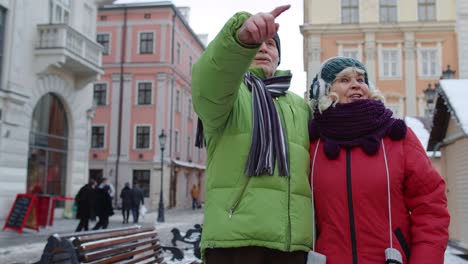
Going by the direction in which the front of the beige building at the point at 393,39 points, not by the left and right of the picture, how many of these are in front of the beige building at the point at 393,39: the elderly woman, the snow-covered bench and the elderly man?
3

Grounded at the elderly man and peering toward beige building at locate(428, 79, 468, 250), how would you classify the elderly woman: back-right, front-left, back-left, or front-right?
front-right

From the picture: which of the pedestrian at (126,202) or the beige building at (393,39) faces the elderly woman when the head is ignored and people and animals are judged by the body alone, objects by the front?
the beige building

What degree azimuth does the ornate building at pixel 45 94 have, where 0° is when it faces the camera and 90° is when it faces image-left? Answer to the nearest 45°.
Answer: approximately 315°

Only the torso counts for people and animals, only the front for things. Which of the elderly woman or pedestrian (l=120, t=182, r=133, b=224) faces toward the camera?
the elderly woman

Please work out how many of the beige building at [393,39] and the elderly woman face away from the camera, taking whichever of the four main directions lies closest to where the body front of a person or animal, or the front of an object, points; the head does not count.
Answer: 0

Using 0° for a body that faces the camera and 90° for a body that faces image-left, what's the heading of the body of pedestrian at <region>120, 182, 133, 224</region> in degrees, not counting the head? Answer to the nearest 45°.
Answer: approximately 180°

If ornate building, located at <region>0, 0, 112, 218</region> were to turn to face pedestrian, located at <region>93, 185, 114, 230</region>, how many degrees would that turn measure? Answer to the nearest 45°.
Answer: approximately 45° to its right

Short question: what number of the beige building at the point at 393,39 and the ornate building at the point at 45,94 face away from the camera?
0

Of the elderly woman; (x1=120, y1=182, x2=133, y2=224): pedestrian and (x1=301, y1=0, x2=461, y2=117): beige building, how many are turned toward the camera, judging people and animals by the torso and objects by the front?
2

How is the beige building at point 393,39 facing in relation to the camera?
toward the camera

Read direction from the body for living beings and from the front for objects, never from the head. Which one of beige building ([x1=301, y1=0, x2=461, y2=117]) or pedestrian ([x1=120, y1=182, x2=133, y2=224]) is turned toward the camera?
the beige building

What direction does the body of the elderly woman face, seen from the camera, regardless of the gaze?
toward the camera

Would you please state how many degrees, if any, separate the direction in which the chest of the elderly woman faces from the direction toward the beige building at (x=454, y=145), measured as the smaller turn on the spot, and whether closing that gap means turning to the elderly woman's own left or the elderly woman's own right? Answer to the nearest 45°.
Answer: approximately 180°

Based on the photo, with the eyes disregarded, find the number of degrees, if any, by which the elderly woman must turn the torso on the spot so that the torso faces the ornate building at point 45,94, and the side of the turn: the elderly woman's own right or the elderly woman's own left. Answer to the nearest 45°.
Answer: approximately 135° to the elderly woman's own right
